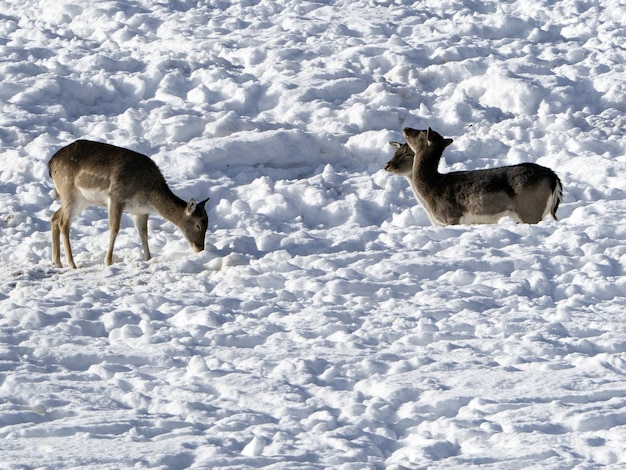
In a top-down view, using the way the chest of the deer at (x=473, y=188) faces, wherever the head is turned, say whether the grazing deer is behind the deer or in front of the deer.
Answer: in front

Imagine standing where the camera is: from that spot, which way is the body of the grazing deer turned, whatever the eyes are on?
to the viewer's right

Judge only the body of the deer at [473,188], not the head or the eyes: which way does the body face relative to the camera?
to the viewer's left

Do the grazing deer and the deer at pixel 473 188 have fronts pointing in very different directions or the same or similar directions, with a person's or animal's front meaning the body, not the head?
very different directions

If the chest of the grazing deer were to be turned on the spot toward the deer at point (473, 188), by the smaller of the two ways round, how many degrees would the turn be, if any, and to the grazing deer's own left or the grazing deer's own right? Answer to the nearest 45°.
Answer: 0° — it already faces it

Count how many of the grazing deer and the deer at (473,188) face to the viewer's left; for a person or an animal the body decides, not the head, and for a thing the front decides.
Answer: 1
